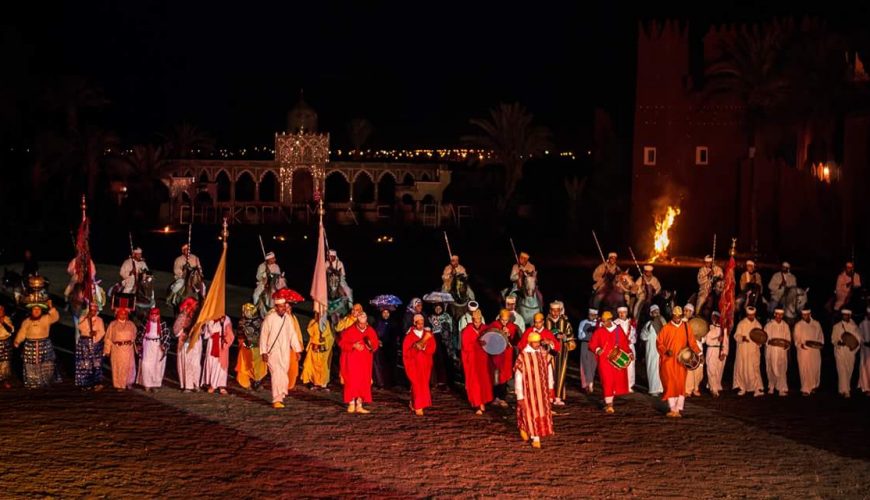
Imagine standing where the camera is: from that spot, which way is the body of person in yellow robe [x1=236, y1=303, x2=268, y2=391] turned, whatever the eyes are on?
toward the camera

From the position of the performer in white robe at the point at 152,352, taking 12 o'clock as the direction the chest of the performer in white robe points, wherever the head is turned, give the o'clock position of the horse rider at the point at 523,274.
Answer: The horse rider is roughly at 9 o'clock from the performer in white robe.

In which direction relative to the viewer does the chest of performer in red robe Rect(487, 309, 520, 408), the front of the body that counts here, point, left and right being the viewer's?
facing the viewer

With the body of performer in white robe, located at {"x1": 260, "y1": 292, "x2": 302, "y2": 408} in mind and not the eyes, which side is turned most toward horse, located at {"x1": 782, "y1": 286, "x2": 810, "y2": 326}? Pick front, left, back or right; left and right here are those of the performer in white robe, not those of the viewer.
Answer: left

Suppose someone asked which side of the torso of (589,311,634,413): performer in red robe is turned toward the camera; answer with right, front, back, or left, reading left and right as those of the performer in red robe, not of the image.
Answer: front

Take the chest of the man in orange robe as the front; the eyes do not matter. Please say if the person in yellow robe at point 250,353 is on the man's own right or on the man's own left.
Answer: on the man's own right

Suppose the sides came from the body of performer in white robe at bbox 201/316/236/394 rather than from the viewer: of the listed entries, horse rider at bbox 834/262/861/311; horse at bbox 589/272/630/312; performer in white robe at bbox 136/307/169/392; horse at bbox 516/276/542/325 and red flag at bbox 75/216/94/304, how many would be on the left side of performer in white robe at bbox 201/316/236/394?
3

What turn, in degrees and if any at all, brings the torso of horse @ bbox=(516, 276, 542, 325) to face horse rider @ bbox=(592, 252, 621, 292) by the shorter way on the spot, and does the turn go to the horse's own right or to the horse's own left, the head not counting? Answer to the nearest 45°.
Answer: approximately 135° to the horse's own left

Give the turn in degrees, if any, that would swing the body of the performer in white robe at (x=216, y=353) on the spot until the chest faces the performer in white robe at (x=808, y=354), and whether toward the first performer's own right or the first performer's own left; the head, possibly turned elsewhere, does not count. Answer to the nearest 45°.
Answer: approximately 90° to the first performer's own left

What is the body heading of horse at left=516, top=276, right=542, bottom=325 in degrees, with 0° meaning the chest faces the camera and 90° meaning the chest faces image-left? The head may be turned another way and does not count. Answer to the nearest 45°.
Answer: approximately 0°

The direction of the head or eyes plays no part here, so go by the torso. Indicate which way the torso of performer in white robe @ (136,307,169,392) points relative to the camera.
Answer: toward the camera

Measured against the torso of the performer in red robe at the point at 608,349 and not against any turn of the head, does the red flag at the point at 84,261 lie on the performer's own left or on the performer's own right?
on the performer's own right

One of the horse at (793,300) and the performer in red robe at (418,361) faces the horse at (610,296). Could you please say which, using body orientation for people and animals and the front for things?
the horse at (793,300)

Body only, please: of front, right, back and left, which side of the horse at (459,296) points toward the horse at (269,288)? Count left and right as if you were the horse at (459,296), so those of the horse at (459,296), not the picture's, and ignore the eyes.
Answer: right
